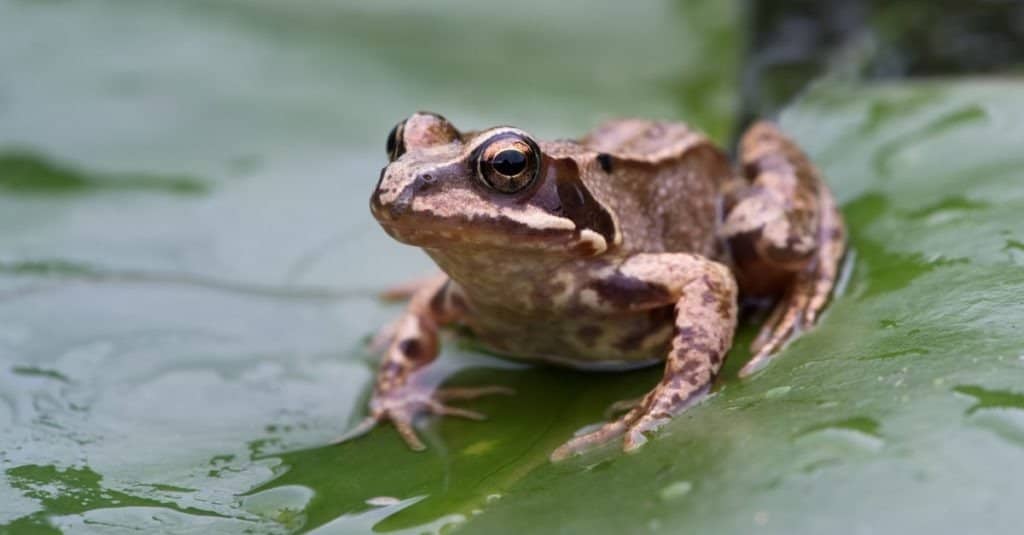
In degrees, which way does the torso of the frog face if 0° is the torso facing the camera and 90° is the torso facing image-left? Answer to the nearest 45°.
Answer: approximately 45°

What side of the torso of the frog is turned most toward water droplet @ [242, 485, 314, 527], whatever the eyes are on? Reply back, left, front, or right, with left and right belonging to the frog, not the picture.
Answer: front

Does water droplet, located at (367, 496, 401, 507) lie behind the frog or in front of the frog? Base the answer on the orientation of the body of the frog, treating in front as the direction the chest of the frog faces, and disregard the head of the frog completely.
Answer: in front
